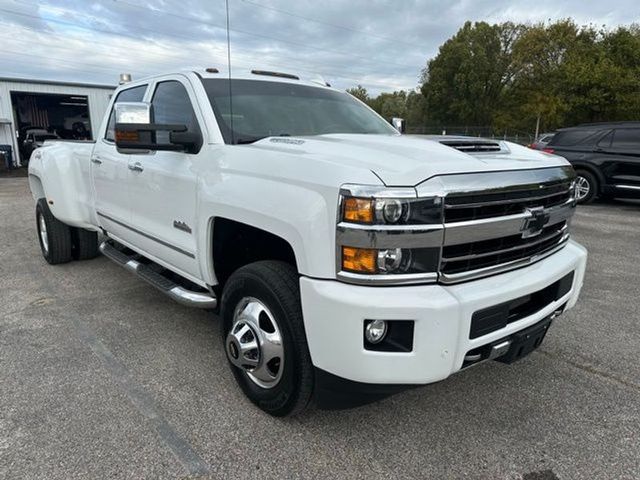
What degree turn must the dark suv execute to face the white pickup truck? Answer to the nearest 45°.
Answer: approximately 90° to its right

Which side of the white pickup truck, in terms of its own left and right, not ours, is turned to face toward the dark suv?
left

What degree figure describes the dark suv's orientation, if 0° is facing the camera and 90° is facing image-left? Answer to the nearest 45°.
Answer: approximately 270°

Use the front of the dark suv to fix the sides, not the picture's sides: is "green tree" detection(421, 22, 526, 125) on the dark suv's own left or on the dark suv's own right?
on the dark suv's own left

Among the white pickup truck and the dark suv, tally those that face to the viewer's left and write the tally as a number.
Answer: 0

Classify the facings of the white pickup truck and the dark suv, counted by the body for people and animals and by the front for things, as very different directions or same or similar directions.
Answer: same or similar directions

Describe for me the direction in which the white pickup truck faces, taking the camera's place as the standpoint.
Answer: facing the viewer and to the right of the viewer

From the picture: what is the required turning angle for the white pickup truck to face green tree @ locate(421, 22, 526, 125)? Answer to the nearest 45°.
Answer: approximately 135° to its left
